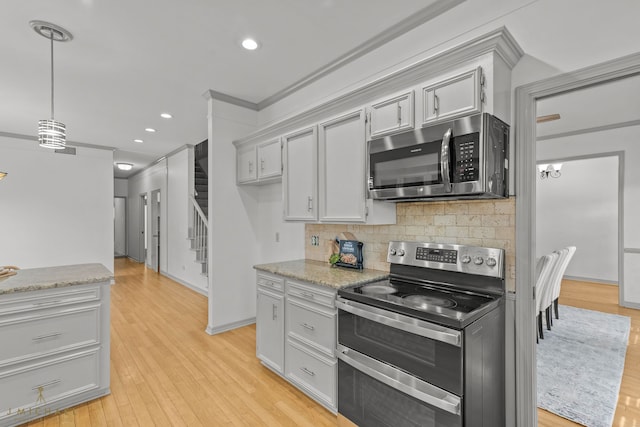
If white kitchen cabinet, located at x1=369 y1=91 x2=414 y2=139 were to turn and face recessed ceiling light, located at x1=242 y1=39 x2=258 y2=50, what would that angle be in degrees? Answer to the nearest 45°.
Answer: approximately 45° to its right

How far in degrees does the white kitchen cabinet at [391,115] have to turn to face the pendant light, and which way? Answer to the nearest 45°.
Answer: approximately 45° to its right

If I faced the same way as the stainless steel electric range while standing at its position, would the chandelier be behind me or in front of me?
behind

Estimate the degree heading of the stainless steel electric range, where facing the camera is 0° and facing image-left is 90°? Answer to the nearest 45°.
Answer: approximately 45°

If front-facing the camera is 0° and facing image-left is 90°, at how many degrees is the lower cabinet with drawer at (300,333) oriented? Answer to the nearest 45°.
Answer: approximately 45°

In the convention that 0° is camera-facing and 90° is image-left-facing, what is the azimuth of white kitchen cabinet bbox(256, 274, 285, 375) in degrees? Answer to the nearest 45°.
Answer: approximately 45°

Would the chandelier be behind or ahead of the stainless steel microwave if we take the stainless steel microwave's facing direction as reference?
behind
